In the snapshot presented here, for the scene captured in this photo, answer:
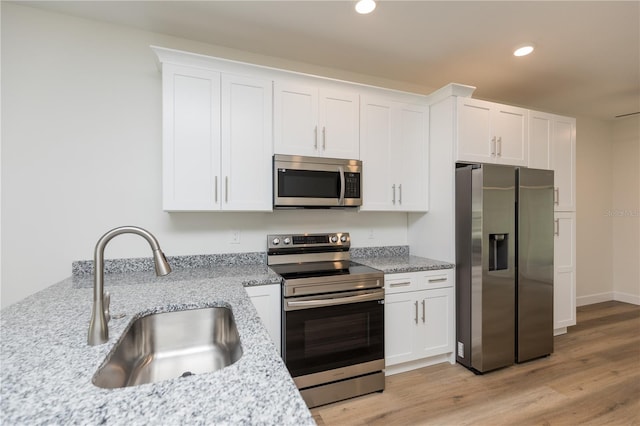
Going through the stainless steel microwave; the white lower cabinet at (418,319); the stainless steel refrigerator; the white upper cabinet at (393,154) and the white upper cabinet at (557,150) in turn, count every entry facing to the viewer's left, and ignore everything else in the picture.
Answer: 0

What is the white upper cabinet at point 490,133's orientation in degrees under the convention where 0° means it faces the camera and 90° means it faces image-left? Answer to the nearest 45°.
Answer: approximately 315°

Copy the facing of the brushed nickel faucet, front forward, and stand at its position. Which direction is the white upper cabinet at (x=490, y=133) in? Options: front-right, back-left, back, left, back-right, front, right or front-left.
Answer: front

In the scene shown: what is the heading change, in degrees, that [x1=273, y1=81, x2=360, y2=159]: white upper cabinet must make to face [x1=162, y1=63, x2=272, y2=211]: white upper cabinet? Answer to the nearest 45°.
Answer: approximately 135° to its right

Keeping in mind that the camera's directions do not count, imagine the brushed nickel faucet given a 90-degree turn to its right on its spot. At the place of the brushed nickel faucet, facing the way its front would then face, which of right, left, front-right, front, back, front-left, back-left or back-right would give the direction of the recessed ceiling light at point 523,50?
left

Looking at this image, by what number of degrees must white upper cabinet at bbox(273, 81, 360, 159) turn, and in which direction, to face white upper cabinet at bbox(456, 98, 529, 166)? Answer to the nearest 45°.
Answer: approximately 45° to its left

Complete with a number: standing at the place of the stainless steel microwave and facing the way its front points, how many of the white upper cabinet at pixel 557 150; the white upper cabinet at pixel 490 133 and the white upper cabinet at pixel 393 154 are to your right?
0

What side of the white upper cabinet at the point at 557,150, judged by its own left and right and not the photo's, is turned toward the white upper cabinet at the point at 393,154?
right

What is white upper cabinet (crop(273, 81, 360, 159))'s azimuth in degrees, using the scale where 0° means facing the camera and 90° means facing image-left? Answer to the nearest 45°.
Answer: approximately 315°

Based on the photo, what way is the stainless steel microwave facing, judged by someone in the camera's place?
facing the viewer and to the right of the viewer

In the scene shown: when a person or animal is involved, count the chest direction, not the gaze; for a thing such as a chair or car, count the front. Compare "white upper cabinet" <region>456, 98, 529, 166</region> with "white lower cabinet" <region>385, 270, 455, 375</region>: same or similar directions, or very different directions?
same or similar directions

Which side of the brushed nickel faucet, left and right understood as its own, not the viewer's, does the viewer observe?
right

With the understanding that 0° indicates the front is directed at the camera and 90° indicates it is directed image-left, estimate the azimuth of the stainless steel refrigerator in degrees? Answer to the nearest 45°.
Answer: approximately 315°

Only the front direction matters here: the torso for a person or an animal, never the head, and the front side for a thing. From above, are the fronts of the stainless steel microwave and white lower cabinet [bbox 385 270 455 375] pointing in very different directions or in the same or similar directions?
same or similar directions

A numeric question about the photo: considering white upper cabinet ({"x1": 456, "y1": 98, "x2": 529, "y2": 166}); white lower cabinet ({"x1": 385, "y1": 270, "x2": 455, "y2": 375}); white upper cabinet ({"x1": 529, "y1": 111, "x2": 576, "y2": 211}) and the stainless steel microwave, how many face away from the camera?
0

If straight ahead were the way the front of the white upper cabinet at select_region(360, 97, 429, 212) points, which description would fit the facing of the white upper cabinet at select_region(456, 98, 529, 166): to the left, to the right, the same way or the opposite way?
the same way

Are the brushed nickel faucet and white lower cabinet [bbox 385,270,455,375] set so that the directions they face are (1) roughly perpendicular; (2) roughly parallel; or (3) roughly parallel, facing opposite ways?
roughly perpendicular

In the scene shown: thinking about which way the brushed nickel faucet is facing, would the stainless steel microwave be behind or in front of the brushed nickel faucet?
in front

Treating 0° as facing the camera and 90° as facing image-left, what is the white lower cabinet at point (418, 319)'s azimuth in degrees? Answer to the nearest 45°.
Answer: approximately 315°
